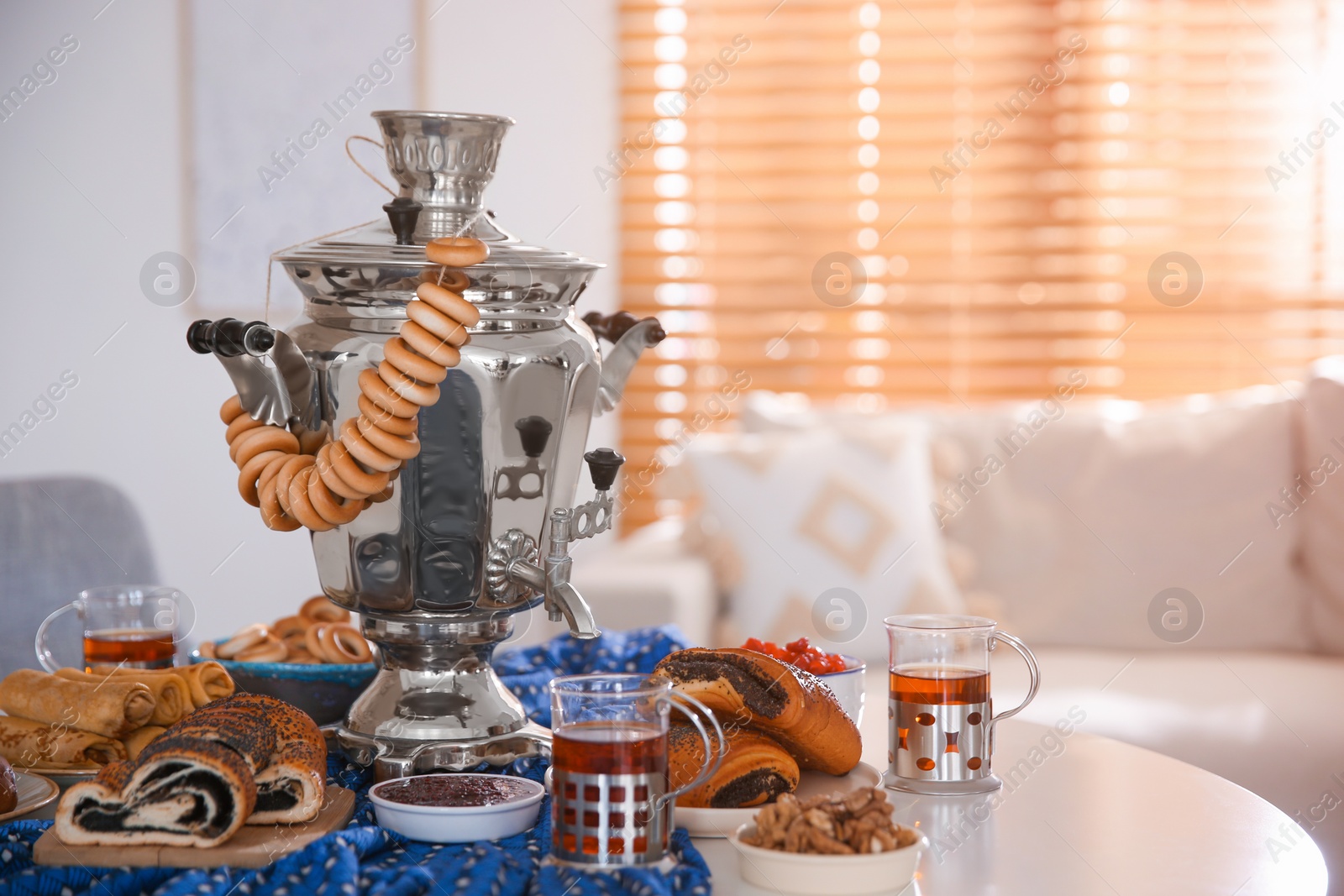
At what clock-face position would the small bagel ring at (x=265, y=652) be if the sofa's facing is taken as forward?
The small bagel ring is roughly at 1 o'clock from the sofa.

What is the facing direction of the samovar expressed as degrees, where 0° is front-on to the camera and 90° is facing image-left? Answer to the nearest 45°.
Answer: approximately 315°

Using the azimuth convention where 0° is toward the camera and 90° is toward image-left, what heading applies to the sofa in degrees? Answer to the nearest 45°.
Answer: approximately 0°
